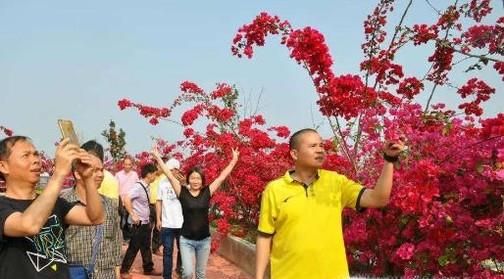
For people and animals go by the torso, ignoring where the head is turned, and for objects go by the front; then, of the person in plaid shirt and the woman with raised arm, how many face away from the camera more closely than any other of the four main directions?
0

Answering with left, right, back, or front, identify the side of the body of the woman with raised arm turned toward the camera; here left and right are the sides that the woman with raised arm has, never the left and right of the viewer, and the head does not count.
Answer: front

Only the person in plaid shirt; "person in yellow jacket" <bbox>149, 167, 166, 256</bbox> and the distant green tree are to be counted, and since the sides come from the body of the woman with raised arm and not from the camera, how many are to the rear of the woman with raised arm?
2

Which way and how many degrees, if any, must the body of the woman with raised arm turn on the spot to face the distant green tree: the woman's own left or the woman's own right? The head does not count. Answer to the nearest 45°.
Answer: approximately 180°

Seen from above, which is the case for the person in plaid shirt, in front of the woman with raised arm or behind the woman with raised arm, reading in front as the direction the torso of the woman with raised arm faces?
in front

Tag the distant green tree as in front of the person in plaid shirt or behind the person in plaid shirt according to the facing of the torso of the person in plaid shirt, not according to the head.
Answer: behind
